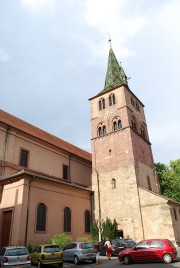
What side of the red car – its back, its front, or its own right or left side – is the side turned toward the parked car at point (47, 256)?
front

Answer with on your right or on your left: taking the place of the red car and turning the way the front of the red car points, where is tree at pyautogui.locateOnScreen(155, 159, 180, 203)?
on your right

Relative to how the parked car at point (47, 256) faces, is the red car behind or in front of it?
behind

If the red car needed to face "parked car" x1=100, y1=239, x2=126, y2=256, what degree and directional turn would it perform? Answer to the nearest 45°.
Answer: approximately 45° to its right

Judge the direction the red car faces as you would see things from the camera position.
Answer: facing to the left of the viewer
